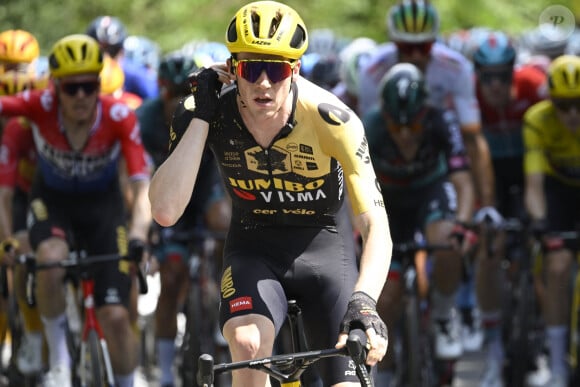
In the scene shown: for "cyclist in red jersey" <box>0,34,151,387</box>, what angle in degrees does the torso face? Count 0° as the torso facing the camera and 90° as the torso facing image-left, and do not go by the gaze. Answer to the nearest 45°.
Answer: approximately 0°

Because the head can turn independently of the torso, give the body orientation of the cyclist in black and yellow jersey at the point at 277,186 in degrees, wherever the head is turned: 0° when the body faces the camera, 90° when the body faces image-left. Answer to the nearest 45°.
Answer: approximately 0°

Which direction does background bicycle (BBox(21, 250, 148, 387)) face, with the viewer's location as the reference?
facing the viewer

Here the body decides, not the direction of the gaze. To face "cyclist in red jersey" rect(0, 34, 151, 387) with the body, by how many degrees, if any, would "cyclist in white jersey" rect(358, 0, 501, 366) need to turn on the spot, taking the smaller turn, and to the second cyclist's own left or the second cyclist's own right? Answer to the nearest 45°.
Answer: approximately 45° to the second cyclist's own right

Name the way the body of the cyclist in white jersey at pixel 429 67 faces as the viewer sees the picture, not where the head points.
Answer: toward the camera

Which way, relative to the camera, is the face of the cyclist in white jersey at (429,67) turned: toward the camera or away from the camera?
toward the camera

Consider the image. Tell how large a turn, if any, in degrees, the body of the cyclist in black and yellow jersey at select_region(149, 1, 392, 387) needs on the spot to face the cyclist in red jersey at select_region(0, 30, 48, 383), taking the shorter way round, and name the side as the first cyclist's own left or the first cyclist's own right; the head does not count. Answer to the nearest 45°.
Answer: approximately 135° to the first cyclist's own right

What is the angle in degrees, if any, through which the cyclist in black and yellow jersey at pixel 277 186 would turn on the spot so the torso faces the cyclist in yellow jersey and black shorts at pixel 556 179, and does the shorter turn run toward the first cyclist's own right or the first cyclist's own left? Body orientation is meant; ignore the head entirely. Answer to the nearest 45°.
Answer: approximately 135° to the first cyclist's own left

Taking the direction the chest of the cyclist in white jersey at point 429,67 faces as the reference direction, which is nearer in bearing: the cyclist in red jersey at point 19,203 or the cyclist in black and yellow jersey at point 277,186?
the cyclist in black and yellow jersey

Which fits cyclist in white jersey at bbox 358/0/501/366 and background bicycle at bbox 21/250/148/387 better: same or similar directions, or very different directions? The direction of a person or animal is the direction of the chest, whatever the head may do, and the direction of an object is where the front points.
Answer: same or similar directions

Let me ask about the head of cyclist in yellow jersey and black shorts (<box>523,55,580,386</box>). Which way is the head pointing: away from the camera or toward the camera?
toward the camera

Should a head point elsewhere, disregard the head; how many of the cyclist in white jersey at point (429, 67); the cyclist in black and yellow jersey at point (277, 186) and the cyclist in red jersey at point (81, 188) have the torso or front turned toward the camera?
3

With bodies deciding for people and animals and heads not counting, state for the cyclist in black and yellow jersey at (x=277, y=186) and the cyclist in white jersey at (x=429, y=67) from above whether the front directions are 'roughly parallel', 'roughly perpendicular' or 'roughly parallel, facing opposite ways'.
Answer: roughly parallel

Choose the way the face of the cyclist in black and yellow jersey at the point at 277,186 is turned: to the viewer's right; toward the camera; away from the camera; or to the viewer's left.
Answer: toward the camera

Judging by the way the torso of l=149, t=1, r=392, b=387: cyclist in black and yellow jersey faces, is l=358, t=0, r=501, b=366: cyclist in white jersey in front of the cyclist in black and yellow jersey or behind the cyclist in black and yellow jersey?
behind
